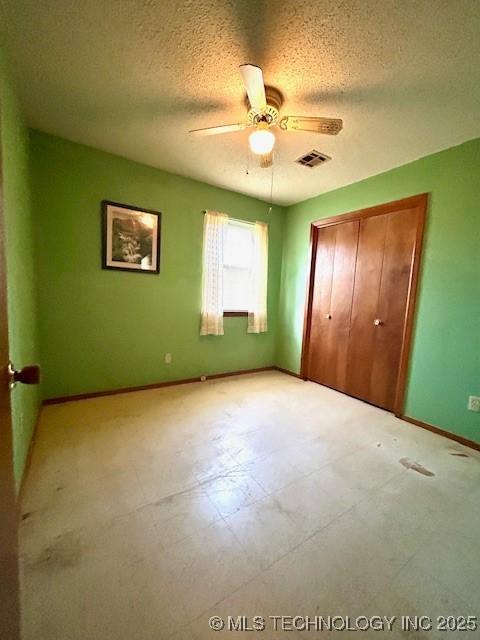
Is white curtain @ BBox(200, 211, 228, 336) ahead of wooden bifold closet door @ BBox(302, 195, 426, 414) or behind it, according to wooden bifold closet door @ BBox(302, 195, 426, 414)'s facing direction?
ahead

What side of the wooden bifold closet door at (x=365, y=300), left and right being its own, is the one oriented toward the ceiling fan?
front

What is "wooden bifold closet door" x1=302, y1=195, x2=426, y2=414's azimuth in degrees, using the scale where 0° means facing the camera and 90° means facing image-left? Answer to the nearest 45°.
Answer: approximately 45°

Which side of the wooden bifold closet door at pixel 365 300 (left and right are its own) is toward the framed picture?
front

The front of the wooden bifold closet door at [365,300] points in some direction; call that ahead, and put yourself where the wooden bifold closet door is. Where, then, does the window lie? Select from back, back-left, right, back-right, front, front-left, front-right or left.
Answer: front-right

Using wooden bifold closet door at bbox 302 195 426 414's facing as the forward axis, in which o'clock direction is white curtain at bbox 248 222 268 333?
The white curtain is roughly at 2 o'clock from the wooden bifold closet door.

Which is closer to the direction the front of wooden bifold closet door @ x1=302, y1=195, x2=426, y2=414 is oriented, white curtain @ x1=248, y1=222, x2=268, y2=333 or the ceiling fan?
the ceiling fan
